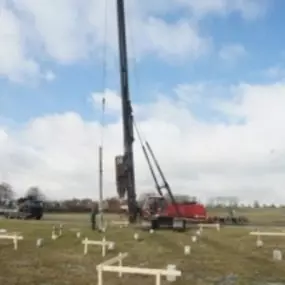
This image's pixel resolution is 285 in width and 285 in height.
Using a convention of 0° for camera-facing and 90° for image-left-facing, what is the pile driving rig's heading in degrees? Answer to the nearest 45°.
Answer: approximately 90°
